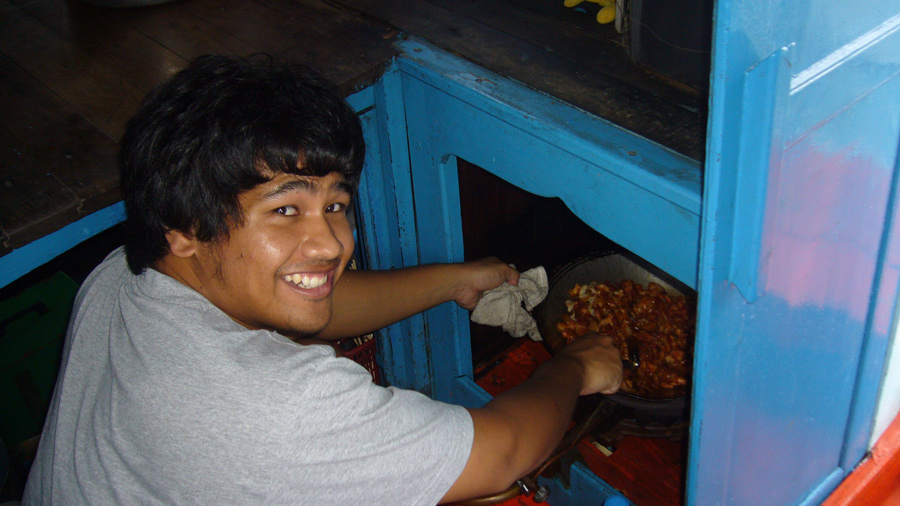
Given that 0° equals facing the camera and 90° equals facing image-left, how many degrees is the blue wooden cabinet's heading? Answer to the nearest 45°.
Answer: approximately 45°

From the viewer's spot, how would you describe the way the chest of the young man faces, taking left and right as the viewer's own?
facing away from the viewer and to the right of the viewer

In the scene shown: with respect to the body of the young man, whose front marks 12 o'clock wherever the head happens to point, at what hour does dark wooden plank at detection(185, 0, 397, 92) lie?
The dark wooden plank is roughly at 11 o'clock from the young man.

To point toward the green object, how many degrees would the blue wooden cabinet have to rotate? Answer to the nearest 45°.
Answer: approximately 45° to its right

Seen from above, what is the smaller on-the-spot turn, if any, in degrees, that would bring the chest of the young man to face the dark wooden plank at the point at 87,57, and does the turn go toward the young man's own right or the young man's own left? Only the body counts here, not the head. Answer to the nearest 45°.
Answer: approximately 45° to the young man's own left

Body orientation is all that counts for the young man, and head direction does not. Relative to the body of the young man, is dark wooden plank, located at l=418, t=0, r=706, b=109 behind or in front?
in front

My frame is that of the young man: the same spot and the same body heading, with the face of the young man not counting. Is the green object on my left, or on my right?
on my left

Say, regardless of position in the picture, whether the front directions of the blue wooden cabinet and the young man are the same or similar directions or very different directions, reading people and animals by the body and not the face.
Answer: very different directions

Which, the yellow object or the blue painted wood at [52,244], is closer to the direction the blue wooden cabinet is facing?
the blue painted wood

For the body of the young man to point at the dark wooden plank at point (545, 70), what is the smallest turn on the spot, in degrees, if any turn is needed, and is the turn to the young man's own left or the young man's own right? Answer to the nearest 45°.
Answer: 0° — they already face it
